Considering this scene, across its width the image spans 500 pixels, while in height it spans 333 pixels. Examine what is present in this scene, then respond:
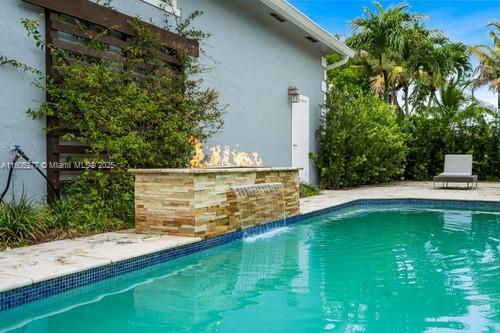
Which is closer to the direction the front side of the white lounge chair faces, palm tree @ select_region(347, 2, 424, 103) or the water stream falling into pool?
the water stream falling into pool

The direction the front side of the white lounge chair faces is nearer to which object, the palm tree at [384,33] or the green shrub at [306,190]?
the green shrub

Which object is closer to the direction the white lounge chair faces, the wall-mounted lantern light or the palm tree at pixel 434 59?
the wall-mounted lantern light

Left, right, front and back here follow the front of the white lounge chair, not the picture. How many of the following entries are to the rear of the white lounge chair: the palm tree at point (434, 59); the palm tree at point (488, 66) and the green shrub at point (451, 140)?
3

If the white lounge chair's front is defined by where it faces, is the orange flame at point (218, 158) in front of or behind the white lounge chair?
in front

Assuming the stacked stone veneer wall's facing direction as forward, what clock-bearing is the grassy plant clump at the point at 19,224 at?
The grassy plant clump is roughly at 4 o'clock from the stacked stone veneer wall.

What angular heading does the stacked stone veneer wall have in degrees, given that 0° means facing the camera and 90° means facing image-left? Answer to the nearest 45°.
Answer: approximately 315°

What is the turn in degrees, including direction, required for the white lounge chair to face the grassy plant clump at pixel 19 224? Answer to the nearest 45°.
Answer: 0° — it already faces it

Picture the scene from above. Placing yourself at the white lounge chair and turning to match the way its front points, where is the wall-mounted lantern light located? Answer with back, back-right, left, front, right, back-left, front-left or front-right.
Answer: front-right

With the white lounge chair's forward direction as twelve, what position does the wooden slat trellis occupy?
The wooden slat trellis is roughly at 1 o'clock from the white lounge chair.

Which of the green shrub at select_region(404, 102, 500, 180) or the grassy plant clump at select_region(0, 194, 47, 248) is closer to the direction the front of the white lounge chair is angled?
the grassy plant clump

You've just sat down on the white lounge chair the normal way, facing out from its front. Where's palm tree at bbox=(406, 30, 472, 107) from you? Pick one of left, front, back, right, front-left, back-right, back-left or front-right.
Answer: back

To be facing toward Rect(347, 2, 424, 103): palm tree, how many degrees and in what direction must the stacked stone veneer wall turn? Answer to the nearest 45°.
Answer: approximately 90° to its left

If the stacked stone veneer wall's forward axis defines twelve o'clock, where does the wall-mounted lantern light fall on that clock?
The wall-mounted lantern light is roughly at 8 o'clock from the stacked stone veneer wall.

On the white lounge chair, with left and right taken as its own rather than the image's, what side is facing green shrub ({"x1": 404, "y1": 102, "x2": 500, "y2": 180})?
back
